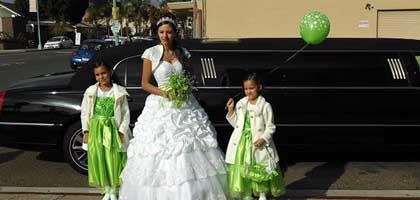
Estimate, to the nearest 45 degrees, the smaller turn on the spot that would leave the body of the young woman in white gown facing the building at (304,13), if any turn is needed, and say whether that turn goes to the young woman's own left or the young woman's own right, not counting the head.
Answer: approximately 180°

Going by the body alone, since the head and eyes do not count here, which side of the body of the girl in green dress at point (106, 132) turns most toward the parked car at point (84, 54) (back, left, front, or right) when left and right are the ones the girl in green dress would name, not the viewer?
back

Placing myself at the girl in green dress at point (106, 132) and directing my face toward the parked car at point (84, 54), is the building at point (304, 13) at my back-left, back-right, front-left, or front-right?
front-right

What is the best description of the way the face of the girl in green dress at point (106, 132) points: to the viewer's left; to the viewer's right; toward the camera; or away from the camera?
toward the camera

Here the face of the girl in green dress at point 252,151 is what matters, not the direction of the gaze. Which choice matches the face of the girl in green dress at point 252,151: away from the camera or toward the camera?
toward the camera

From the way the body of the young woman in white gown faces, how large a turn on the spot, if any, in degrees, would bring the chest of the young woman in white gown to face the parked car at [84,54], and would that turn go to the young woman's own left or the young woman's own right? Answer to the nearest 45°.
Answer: approximately 180°

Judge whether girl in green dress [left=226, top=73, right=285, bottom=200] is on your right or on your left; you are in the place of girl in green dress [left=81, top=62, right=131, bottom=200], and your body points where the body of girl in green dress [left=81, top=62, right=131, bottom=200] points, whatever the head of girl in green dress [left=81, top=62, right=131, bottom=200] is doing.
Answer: on your left

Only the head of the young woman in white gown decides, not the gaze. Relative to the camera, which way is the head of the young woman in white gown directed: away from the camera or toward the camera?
toward the camera

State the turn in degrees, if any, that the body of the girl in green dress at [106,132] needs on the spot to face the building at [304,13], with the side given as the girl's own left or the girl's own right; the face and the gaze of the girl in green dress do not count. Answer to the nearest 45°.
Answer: approximately 135° to the girl's own left

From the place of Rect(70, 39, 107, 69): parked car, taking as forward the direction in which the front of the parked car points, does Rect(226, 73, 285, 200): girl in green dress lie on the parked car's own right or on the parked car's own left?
on the parked car's own left

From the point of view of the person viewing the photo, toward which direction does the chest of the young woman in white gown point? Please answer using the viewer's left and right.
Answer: facing the viewer
